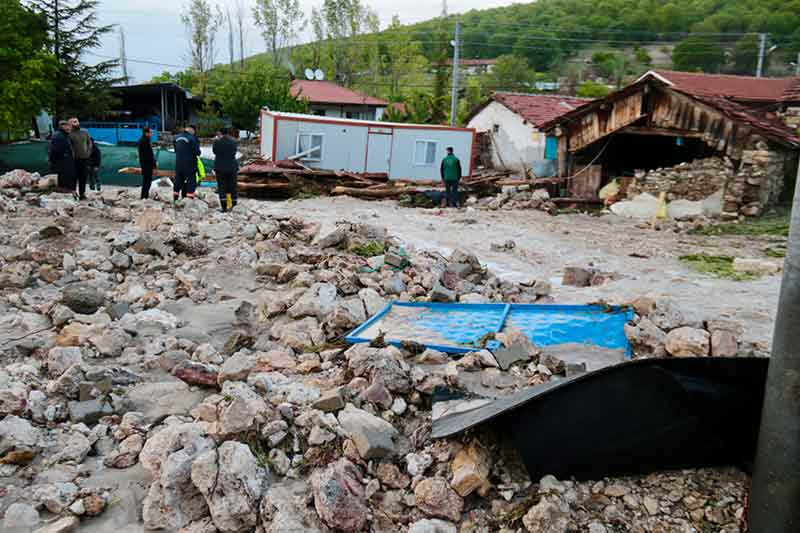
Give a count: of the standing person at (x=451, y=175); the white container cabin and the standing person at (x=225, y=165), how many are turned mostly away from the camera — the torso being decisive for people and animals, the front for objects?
2

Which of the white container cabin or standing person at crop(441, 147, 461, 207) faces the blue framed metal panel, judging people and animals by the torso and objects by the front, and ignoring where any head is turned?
the white container cabin

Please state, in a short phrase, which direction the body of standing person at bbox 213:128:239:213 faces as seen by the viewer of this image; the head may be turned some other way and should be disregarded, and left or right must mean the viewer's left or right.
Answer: facing away from the viewer

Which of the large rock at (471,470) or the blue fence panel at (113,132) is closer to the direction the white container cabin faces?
the large rock

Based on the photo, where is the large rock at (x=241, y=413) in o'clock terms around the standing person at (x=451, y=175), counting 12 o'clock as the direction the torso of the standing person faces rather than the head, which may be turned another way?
The large rock is roughly at 6 o'clock from the standing person.

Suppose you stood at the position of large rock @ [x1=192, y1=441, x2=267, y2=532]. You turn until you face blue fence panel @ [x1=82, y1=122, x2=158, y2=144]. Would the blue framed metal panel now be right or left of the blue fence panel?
right

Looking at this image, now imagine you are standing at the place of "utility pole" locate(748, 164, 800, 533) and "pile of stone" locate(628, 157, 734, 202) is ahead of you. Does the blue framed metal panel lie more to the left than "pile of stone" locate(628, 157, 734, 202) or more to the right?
left

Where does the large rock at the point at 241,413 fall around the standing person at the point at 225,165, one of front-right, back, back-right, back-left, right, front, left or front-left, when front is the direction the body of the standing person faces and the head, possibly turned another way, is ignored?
back

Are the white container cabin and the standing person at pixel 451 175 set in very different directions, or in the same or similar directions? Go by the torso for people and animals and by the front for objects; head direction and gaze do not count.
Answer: very different directions
